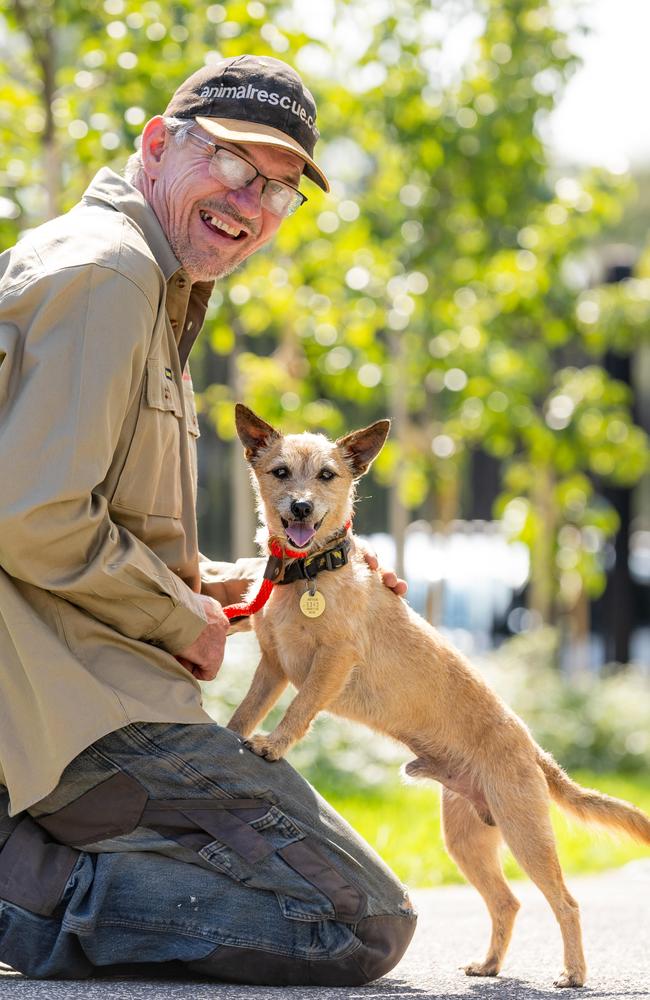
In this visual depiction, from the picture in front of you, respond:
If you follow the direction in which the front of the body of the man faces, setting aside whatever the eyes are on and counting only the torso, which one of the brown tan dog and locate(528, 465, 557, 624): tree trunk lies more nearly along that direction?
the brown tan dog

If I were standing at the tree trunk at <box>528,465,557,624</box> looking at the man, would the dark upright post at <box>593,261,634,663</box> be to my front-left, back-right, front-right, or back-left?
back-left

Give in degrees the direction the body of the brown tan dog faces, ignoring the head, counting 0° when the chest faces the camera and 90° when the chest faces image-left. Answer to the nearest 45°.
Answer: approximately 45°

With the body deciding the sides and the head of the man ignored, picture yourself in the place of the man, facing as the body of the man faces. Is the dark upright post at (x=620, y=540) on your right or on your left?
on your left

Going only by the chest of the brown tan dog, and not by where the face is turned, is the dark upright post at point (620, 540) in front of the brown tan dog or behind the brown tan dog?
behind

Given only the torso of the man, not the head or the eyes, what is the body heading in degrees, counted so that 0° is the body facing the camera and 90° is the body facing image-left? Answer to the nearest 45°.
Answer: approximately 270°

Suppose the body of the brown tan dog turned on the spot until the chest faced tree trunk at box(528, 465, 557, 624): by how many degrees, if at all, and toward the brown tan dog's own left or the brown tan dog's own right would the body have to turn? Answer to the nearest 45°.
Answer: approximately 135° to the brown tan dog's own right

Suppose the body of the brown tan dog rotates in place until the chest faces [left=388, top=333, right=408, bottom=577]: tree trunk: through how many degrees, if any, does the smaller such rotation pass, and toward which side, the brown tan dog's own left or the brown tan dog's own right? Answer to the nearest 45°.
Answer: approximately 135° to the brown tan dog's own right

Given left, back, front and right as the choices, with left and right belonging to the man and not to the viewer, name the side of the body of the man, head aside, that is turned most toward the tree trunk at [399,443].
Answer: left

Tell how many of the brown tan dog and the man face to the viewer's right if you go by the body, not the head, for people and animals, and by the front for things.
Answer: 1

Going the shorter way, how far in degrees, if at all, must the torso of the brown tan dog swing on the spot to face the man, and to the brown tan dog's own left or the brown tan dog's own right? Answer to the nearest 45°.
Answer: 0° — it already faces them
